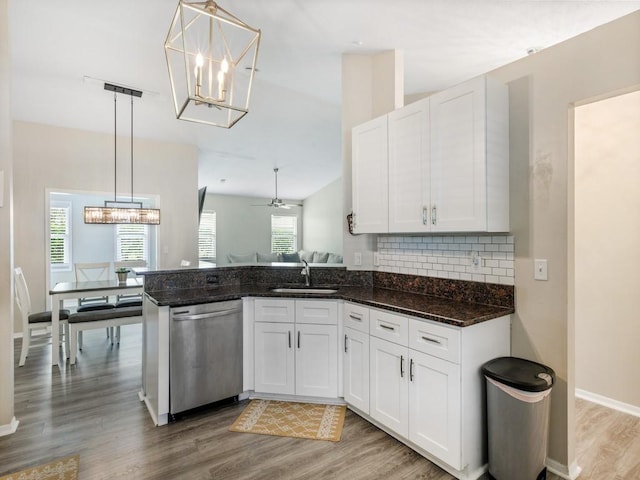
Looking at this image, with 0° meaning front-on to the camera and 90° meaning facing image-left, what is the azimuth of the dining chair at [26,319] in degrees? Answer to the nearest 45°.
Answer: approximately 270°

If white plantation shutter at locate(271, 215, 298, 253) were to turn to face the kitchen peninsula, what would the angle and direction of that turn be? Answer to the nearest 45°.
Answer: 0° — it already faces it

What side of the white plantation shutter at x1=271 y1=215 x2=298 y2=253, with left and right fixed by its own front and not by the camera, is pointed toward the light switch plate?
front

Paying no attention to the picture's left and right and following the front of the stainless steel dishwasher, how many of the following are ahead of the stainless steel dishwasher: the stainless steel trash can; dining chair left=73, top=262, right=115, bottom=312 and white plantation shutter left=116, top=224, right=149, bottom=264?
1

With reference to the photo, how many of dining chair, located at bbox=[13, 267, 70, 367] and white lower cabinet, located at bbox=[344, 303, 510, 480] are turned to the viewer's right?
1

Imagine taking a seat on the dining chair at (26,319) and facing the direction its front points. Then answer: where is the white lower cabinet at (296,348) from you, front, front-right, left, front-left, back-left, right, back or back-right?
front-right

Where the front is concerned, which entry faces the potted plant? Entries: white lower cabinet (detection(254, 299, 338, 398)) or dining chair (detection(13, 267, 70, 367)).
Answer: the dining chair

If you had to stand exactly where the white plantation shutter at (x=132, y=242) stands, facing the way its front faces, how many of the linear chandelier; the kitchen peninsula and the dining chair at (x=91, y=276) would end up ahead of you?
3

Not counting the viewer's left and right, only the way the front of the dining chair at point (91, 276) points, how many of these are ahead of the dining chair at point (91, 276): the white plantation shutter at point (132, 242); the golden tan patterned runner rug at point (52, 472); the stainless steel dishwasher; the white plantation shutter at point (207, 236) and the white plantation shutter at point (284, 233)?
2

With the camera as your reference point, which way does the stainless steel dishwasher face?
facing the viewer and to the right of the viewer

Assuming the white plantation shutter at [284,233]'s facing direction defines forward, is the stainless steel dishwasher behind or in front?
in front

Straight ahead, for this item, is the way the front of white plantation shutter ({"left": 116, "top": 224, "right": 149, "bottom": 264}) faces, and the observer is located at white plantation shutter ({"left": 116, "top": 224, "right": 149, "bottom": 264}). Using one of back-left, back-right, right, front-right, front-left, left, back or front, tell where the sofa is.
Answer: left
